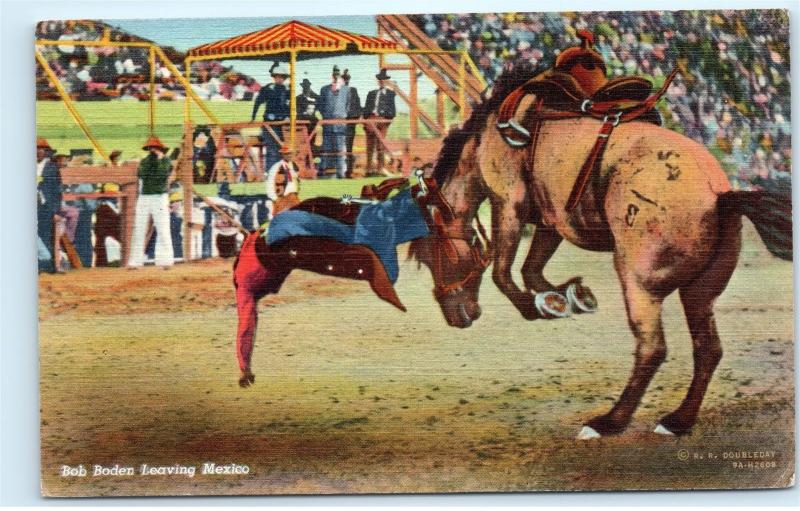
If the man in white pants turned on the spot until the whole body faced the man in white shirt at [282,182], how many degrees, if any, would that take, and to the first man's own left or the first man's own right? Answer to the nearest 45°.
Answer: approximately 90° to the first man's own left

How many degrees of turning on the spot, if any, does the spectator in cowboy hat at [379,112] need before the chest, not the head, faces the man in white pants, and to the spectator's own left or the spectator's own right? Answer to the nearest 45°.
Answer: approximately 90° to the spectator's own right

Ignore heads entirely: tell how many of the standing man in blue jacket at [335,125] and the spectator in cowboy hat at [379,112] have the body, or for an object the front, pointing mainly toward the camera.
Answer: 2

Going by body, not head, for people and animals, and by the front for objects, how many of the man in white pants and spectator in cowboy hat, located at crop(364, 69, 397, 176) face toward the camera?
2

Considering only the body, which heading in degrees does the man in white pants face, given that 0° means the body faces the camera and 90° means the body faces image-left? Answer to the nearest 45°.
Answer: approximately 0°

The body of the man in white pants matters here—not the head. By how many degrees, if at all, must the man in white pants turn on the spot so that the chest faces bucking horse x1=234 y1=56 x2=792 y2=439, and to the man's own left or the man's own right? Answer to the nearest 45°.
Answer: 0° — they already face it
